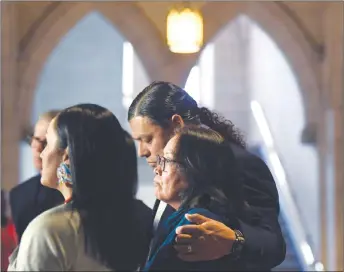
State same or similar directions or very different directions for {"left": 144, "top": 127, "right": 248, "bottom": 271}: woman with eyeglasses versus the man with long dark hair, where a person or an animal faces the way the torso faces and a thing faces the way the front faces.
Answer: same or similar directions

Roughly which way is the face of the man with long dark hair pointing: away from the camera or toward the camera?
toward the camera

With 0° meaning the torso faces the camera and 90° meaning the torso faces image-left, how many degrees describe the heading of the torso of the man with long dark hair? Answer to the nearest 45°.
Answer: approximately 90°

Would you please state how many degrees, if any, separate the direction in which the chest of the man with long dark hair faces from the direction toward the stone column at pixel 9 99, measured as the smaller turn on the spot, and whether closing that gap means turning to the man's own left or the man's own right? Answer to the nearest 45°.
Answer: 0° — they already face it

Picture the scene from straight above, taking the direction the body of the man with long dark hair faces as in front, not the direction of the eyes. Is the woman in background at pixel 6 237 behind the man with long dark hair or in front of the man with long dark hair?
in front

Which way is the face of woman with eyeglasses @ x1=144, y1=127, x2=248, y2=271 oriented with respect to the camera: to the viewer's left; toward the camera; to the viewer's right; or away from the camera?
to the viewer's left
